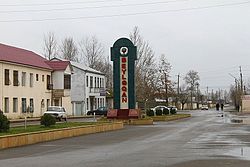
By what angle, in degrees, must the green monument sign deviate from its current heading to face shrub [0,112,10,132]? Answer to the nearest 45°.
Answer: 0° — it already faces it

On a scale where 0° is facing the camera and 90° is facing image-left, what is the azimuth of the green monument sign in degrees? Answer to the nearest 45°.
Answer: approximately 0°

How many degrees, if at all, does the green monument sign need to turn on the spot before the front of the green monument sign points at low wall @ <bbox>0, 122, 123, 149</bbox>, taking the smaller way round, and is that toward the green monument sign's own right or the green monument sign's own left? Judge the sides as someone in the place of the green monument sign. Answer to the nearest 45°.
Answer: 0° — it already faces it
